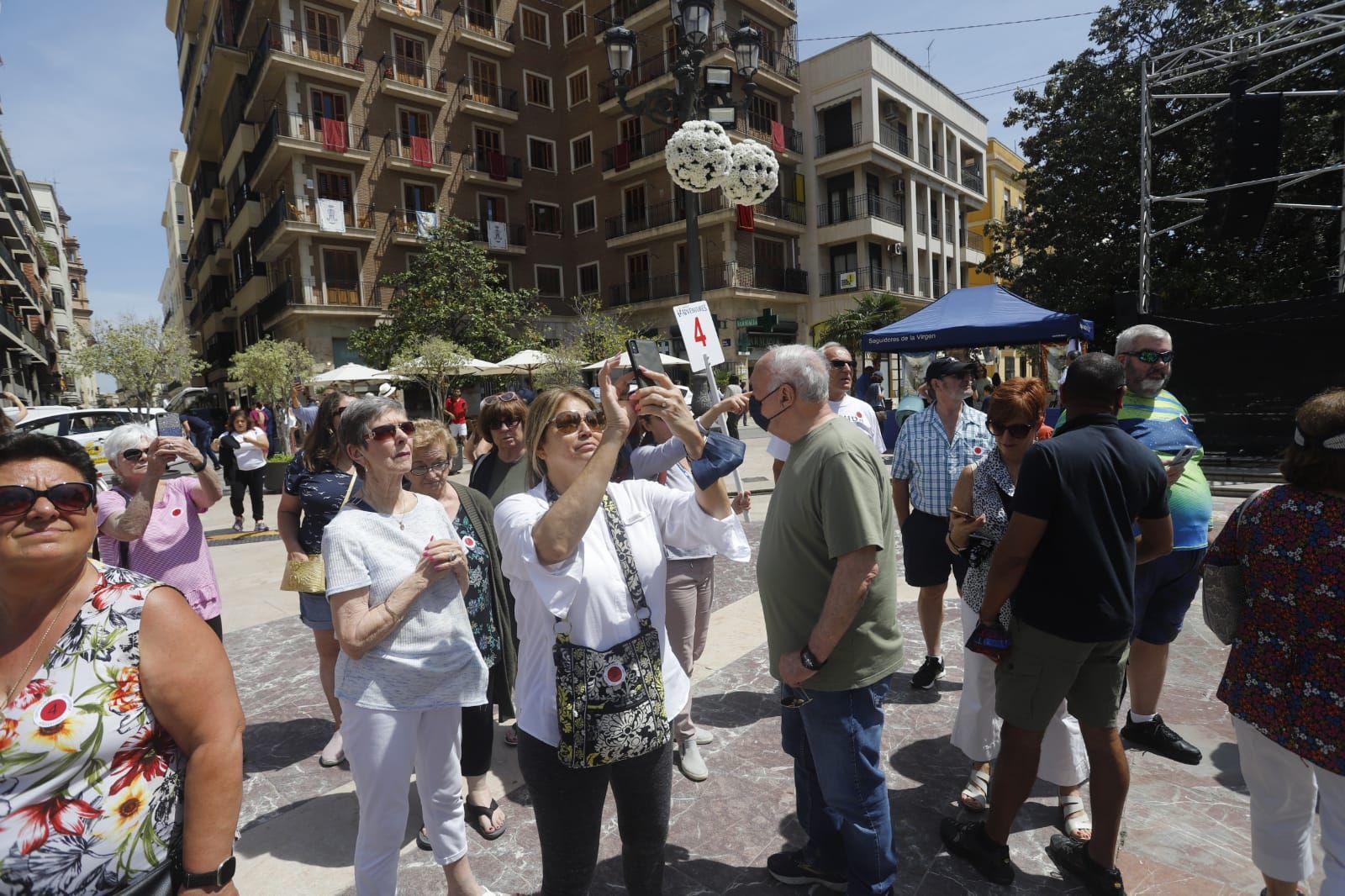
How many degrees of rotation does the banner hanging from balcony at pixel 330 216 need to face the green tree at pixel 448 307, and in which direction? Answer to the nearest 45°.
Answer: approximately 45° to its left

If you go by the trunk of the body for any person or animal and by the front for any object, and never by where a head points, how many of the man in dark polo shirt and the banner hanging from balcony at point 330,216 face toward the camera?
1

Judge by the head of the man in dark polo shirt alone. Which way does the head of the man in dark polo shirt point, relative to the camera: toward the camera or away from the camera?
away from the camera

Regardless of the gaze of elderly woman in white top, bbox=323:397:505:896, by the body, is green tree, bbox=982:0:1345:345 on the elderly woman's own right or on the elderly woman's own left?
on the elderly woman's own left

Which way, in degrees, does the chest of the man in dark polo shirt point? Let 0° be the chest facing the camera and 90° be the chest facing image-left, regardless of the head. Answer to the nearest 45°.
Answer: approximately 135°

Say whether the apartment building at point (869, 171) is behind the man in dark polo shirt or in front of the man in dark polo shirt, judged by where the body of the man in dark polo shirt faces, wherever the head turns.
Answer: in front

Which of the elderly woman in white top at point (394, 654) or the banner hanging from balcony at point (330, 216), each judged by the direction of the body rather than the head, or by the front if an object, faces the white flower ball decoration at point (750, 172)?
the banner hanging from balcony

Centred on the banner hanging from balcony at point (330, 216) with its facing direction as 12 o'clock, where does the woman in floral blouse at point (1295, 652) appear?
The woman in floral blouse is roughly at 12 o'clock from the banner hanging from balcony.

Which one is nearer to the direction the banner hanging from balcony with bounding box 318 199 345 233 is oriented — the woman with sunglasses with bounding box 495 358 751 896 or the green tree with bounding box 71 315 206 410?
the woman with sunglasses

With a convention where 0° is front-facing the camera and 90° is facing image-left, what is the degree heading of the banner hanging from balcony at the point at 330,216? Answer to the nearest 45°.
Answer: approximately 0°

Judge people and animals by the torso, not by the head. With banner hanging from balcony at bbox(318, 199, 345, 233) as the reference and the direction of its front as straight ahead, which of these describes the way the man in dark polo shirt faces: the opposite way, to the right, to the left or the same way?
the opposite way

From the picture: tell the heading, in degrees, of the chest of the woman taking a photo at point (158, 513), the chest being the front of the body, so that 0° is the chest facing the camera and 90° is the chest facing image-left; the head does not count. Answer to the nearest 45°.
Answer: approximately 315°

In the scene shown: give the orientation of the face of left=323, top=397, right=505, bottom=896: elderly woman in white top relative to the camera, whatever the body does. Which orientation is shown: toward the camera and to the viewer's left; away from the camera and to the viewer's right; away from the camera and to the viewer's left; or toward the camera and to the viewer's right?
toward the camera and to the viewer's right
